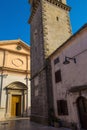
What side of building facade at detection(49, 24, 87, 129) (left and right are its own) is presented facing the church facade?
right

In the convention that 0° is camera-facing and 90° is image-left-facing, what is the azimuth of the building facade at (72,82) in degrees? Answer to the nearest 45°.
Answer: approximately 45°

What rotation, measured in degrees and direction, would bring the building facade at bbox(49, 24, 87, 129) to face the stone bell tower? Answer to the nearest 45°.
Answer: approximately 90° to its right
